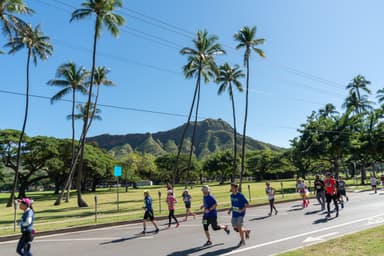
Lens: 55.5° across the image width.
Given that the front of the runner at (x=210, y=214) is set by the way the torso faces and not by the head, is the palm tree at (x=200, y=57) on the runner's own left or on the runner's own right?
on the runner's own right

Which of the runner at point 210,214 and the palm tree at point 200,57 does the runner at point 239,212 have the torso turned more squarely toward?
the runner

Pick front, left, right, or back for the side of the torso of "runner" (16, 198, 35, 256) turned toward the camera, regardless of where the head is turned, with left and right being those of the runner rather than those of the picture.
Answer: left

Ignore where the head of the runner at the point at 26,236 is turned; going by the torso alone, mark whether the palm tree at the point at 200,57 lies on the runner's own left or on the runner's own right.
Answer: on the runner's own right

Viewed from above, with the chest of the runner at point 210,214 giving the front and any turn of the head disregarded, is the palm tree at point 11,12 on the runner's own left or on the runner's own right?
on the runner's own right

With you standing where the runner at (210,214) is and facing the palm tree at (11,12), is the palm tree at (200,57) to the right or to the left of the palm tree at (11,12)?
right

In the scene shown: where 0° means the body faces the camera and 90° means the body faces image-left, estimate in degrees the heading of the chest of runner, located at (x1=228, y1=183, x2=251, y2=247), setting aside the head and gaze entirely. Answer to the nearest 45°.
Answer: approximately 45°

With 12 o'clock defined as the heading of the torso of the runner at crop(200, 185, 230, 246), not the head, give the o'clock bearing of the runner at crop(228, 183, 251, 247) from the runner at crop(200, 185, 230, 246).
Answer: the runner at crop(228, 183, 251, 247) is roughly at 8 o'clock from the runner at crop(200, 185, 230, 246).

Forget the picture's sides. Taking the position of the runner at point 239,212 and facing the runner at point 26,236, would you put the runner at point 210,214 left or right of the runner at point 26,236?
right

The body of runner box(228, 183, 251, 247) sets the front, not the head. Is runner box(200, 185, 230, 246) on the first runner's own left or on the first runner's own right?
on the first runner's own right

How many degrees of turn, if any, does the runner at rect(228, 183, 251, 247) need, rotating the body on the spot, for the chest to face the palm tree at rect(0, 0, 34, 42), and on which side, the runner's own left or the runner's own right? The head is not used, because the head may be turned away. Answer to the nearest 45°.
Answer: approximately 90° to the runner's own right

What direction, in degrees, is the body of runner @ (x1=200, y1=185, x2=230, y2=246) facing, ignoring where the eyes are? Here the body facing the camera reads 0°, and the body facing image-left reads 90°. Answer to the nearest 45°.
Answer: approximately 45°
